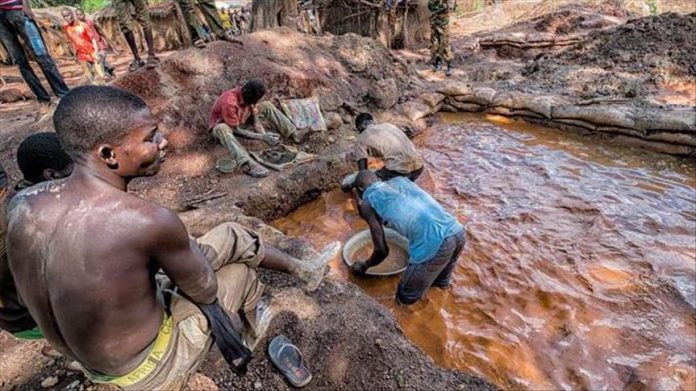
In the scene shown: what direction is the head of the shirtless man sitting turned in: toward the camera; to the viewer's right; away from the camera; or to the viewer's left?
to the viewer's right

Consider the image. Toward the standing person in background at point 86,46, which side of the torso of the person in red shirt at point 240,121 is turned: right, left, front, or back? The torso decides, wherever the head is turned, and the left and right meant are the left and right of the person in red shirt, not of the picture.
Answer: back

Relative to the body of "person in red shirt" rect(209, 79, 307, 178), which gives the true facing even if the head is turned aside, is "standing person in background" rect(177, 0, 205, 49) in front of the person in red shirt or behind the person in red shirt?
behind

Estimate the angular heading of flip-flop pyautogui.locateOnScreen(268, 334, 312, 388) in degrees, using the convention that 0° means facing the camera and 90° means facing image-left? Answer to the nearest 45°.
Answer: approximately 135°

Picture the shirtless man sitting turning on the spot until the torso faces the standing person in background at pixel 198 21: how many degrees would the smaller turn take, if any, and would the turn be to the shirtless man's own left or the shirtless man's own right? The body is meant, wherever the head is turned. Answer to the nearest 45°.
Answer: approximately 45° to the shirtless man's own left

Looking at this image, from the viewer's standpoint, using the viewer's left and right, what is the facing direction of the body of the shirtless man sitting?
facing away from the viewer and to the right of the viewer

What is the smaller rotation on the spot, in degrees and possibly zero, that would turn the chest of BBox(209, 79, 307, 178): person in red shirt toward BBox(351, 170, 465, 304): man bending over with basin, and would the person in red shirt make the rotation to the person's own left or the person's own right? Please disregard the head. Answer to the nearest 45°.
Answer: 0° — they already face them

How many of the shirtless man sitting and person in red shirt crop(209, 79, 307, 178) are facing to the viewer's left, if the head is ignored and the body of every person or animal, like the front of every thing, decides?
0

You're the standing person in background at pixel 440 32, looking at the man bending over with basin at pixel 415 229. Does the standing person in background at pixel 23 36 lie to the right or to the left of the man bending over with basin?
right
